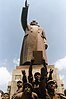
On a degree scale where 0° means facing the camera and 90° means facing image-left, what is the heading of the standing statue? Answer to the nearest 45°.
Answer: approximately 0°
